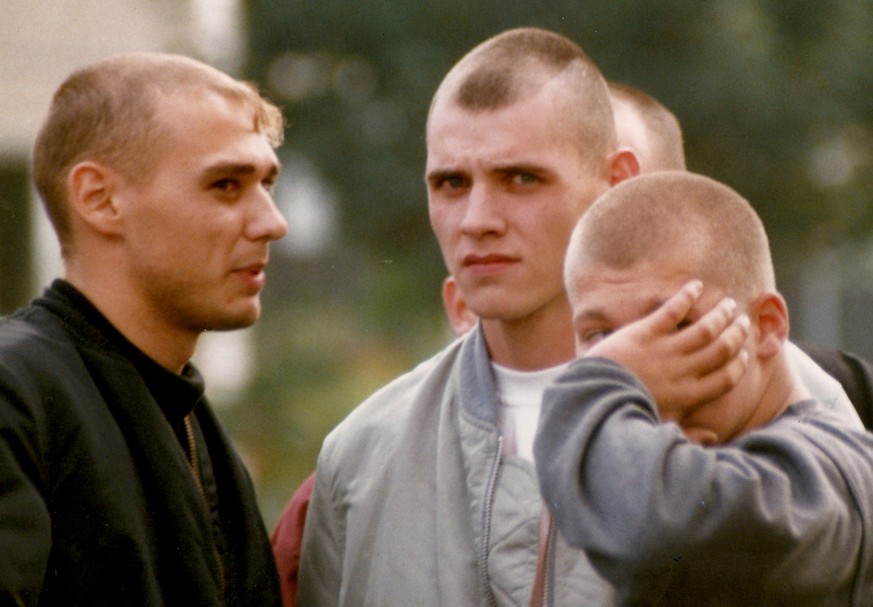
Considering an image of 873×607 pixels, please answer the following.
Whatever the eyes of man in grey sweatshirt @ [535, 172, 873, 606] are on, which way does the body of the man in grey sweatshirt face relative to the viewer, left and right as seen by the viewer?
facing the viewer and to the left of the viewer

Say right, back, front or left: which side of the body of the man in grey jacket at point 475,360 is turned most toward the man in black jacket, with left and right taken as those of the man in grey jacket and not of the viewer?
right

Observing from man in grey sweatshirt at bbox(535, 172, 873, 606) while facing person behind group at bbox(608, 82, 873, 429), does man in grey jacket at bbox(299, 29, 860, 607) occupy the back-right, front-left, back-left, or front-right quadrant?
front-left

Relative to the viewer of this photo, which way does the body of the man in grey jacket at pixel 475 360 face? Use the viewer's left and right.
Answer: facing the viewer

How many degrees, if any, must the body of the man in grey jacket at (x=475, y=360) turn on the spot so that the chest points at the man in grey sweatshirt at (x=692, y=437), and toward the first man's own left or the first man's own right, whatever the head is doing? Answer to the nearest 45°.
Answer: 0° — they already face them

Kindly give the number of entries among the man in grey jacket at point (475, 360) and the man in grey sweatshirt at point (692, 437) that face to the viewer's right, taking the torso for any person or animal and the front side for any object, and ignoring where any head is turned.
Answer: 0

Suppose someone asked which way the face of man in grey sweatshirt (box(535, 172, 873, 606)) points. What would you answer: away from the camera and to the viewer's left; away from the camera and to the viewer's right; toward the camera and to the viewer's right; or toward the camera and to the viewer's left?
toward the camera and to the viewer's left

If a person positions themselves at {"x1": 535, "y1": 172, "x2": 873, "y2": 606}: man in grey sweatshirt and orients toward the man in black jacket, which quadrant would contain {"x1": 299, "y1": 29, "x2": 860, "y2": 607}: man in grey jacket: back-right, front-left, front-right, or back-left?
front-right

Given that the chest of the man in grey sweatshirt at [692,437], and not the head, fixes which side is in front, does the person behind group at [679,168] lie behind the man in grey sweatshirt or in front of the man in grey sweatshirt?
behind

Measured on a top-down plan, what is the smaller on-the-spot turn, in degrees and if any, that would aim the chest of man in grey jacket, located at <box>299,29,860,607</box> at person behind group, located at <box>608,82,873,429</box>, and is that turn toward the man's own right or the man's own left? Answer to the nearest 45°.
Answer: approximately 135° to the man's own left

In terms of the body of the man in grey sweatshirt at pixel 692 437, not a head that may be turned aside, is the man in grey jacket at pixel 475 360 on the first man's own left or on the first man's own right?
on the first man's own right
